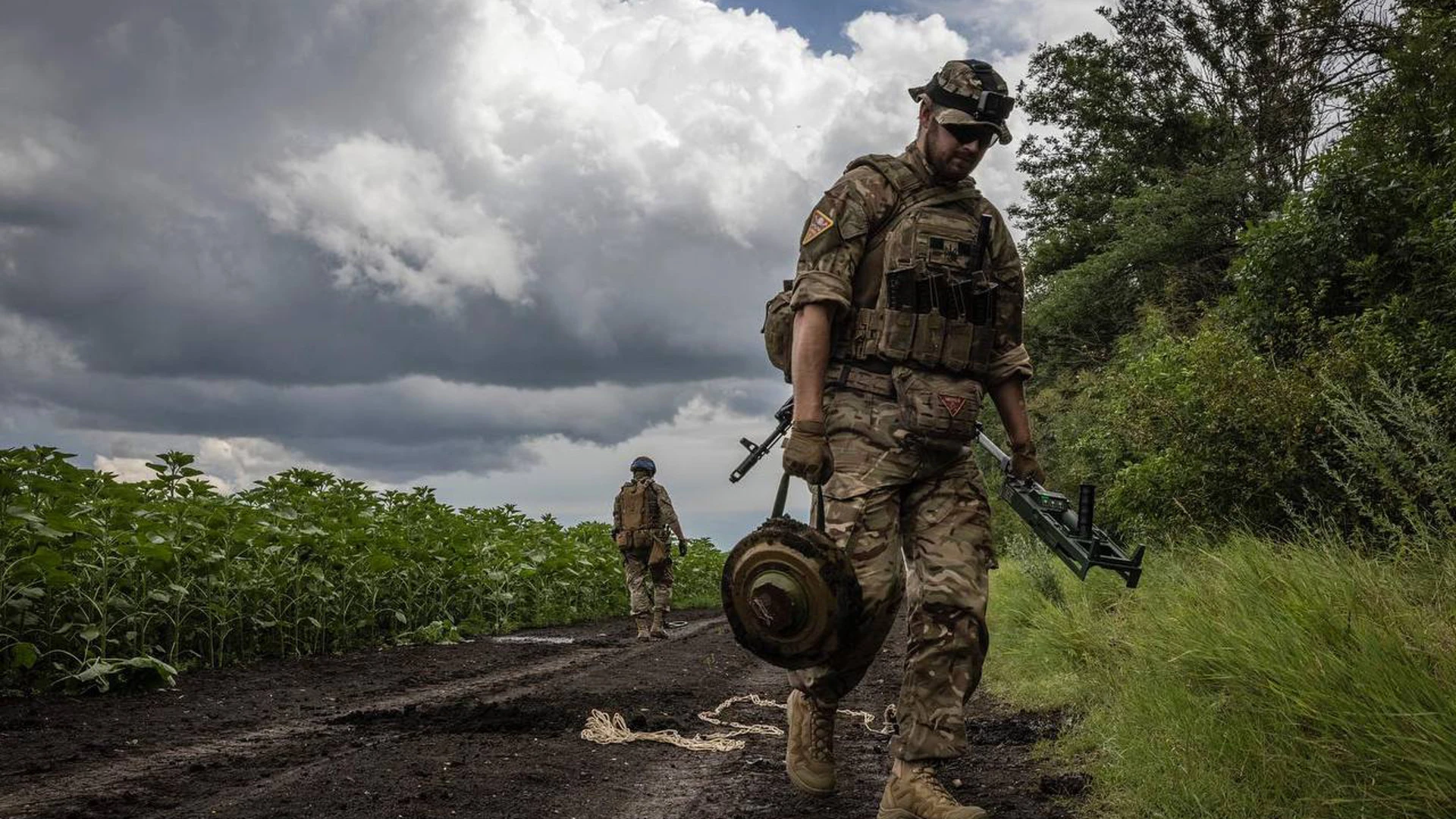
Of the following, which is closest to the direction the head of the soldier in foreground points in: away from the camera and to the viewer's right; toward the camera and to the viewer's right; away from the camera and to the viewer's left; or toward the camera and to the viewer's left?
toward the camera and to the viewer's right

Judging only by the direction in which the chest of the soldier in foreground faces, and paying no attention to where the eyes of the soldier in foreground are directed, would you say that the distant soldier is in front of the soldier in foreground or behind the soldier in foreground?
behind

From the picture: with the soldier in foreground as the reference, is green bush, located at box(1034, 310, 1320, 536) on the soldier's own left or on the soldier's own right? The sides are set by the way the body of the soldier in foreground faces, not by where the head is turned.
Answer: on the soldier's own left

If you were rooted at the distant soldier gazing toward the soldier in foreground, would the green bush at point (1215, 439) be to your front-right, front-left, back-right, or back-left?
front-left

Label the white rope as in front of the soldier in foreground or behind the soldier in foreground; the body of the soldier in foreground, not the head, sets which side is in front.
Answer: behind

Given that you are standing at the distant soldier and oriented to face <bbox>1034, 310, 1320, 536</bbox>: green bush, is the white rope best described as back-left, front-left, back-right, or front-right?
front-right
